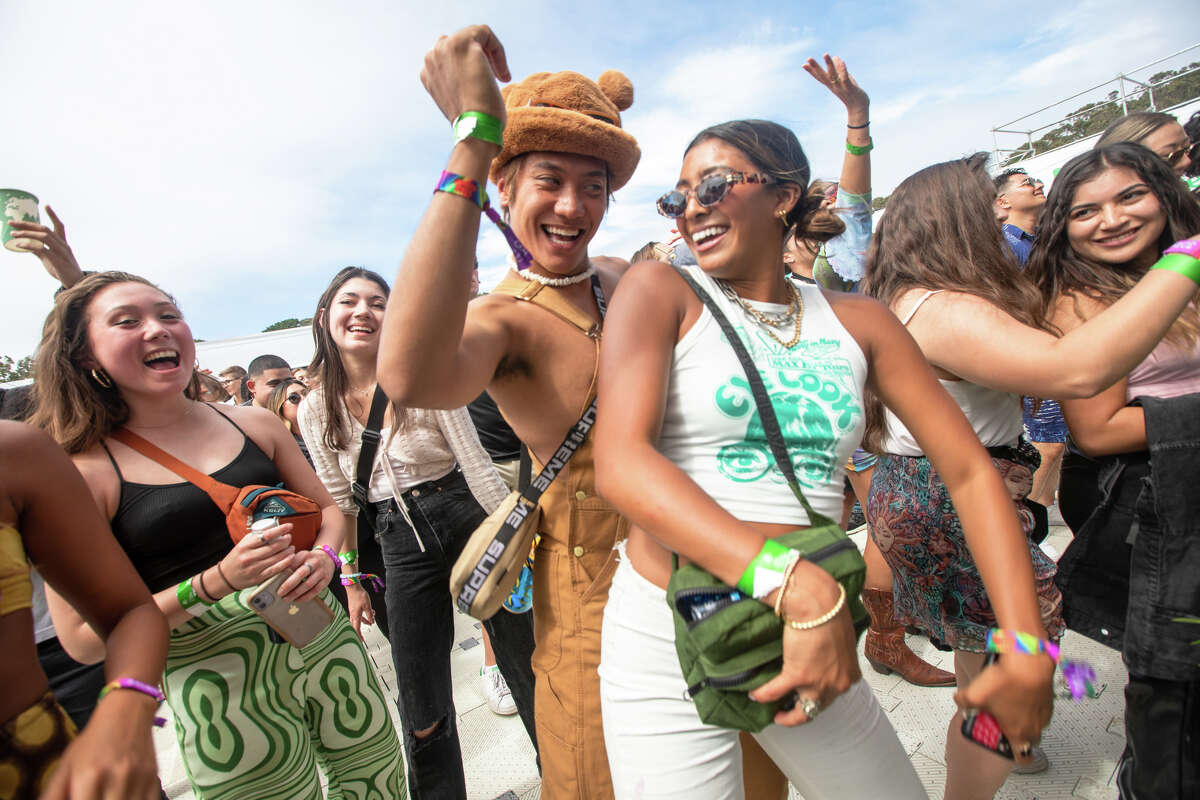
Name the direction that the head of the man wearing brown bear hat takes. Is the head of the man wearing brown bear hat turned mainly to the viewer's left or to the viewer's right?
to the viewer's right

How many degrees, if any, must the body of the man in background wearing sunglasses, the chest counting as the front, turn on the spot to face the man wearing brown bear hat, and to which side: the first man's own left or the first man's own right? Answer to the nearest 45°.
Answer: approximately 90° to the first man's own right

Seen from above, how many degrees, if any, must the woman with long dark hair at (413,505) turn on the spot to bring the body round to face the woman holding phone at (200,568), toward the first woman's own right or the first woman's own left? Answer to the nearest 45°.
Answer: approximately 45° to the first woman's own right

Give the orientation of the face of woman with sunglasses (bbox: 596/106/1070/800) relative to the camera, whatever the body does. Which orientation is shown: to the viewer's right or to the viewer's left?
to the viewer's left

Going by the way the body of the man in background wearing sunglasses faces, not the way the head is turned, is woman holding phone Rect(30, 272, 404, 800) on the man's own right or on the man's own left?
on the man's own right

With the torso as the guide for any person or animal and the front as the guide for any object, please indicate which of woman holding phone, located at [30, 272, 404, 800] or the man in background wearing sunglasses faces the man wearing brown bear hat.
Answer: the woman holding phone

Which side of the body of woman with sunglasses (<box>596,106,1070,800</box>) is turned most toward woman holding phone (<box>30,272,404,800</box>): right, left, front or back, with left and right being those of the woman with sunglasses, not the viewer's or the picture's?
right
